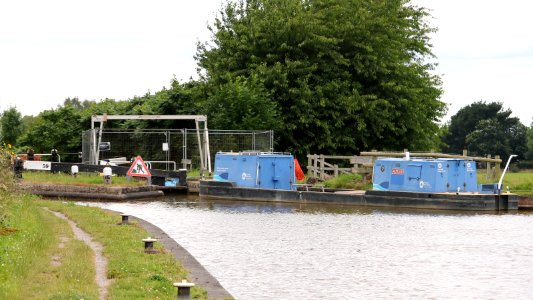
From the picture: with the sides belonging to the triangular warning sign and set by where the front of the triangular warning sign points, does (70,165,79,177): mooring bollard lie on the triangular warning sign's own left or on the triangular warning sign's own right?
on the triangular warning sign's own right

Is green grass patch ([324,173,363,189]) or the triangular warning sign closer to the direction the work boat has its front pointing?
the triangular warning sign

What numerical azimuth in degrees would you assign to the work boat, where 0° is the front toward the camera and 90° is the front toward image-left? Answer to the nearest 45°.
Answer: approximately 90°

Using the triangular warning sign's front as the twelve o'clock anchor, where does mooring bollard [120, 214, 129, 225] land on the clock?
The mooring bollard is roughly at 12 o'clock from the triangular warning sign.

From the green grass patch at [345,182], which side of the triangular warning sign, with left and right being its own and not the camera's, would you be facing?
left

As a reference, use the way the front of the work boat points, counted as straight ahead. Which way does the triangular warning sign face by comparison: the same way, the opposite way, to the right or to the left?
to the left

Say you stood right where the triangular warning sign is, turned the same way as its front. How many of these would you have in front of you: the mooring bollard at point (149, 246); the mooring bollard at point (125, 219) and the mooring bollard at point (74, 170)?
2

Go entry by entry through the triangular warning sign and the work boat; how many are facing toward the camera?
1
